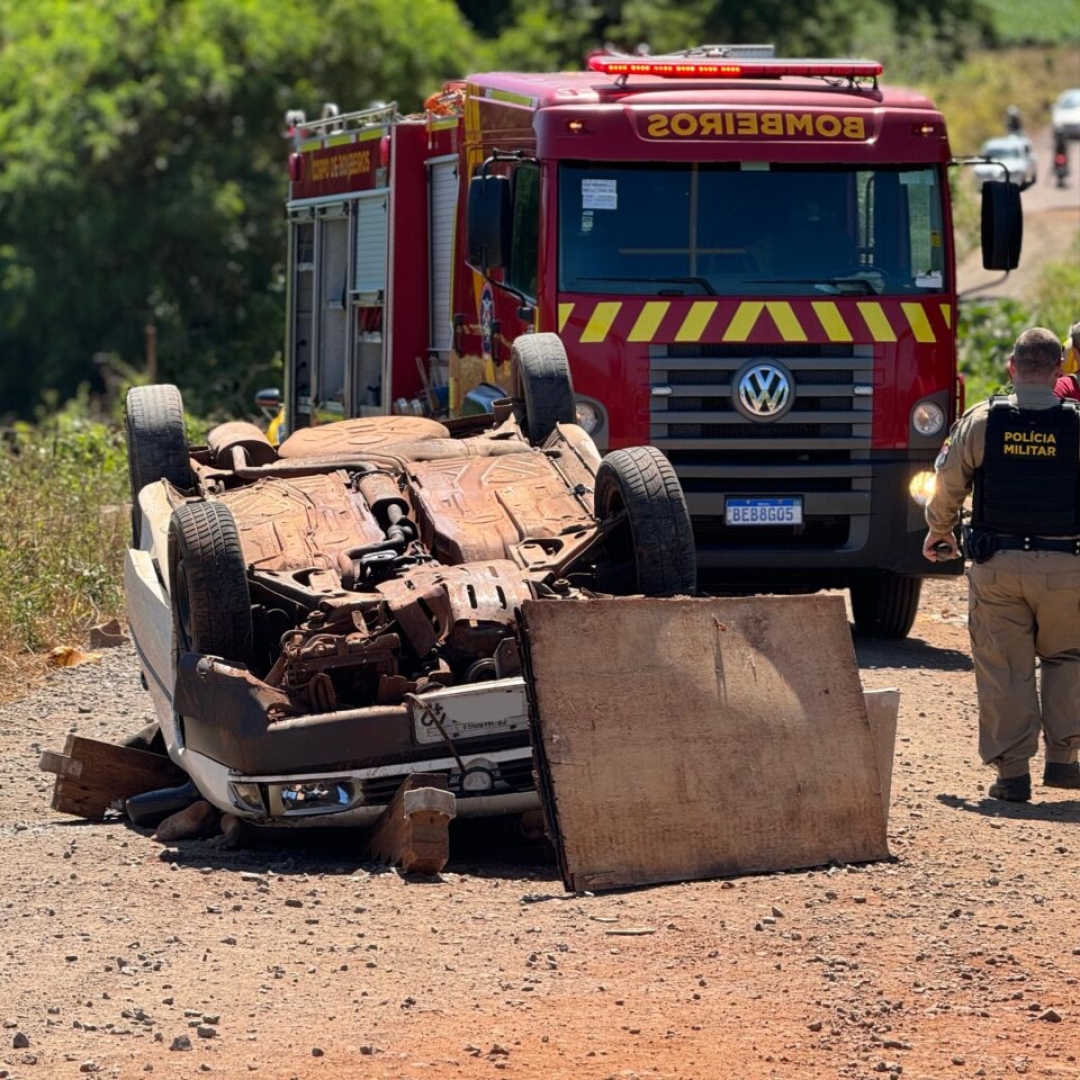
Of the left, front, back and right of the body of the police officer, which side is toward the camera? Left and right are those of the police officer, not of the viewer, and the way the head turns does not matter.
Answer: back

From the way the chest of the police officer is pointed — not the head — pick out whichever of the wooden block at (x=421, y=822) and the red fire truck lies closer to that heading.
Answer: the red fire truck

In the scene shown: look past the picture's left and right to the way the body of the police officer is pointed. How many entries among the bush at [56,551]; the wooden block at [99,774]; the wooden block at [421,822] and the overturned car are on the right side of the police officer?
0

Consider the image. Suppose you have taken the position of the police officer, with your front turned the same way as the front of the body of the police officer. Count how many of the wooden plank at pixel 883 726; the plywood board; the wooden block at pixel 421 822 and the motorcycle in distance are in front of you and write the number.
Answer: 1

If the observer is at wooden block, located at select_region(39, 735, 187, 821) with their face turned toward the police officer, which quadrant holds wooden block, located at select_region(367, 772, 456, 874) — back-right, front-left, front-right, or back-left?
front-right

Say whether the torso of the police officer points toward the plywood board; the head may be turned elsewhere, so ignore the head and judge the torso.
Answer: no

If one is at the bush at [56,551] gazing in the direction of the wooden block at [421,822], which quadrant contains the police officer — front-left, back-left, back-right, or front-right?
front-left

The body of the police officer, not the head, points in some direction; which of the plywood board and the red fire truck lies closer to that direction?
the red fire truck

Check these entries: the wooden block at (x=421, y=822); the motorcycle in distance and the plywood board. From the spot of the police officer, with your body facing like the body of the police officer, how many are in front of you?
1

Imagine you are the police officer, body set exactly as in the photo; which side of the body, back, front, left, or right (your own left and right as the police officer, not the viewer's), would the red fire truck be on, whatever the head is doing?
front

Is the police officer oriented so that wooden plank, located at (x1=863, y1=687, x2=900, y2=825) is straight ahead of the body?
no

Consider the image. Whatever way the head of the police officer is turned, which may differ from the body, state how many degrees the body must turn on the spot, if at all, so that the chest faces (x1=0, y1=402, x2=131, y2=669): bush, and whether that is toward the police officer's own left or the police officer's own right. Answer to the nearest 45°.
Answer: approximately 45° to the police officer's own left

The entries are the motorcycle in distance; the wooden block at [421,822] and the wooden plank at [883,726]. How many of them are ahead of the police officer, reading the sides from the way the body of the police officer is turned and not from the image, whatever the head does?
1

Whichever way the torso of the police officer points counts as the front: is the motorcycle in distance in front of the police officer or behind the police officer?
in front

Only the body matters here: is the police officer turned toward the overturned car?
no

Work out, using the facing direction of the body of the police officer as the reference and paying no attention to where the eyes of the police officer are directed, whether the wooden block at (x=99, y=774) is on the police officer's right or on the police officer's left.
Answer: on the police officer's left

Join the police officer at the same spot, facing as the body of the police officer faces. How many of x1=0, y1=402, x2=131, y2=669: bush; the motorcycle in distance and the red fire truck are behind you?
0

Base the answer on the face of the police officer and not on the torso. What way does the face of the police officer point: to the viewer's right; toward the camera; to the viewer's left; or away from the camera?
away from the camera
